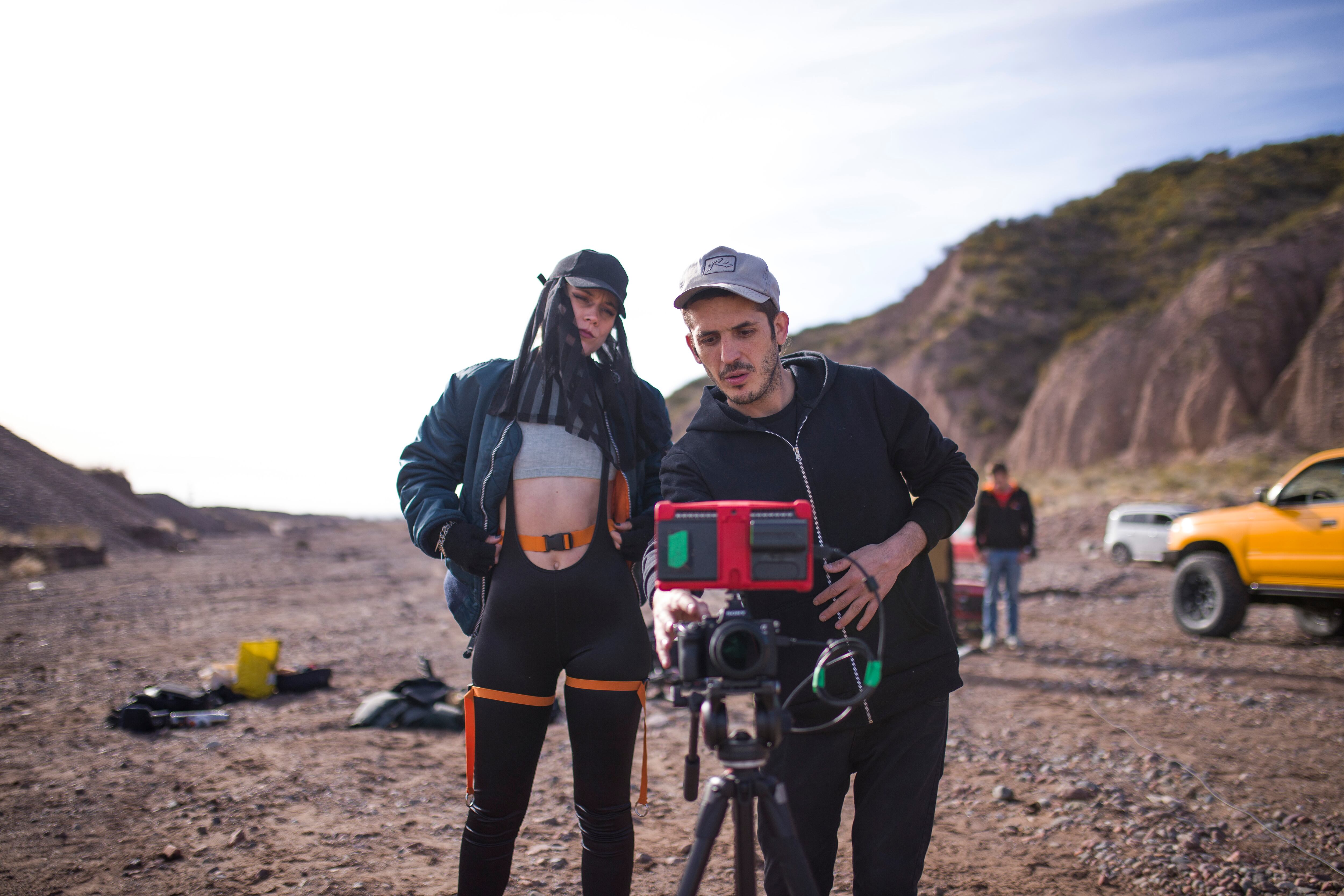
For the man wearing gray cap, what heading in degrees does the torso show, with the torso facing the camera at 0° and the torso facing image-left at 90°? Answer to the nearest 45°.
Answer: approximately 0°

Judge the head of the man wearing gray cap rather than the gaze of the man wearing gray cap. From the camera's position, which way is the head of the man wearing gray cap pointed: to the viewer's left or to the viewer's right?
to the viewer's left

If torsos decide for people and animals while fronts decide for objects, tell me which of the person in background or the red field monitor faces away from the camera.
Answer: the red field monitor

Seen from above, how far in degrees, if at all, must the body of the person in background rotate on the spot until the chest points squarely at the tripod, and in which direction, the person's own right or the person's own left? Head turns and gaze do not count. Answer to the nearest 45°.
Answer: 0° — they already face it

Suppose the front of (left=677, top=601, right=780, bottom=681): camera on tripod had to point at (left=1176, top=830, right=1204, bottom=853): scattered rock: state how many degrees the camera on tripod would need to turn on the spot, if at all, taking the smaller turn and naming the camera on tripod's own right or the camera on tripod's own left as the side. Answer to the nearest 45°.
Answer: approximately 135° to the camera on tripod's own left

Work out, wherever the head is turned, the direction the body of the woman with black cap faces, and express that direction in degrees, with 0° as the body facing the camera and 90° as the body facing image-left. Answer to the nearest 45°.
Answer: approximately 0°
